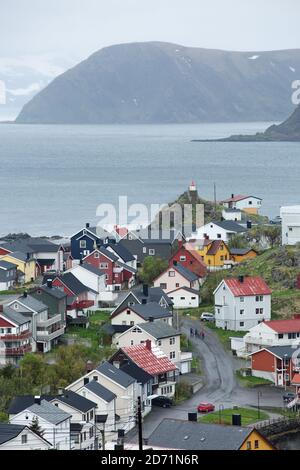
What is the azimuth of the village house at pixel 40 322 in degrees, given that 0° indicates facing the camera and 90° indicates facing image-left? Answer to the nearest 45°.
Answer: approximately 315°

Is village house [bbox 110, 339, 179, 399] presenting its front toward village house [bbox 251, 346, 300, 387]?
no

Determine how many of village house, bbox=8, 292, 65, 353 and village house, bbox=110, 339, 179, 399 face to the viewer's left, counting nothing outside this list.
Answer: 0

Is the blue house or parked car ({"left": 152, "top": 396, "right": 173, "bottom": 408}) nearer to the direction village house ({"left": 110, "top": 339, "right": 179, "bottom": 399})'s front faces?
the parked car

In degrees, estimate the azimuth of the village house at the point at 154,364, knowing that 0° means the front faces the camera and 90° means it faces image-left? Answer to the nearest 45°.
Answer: approximately 315°

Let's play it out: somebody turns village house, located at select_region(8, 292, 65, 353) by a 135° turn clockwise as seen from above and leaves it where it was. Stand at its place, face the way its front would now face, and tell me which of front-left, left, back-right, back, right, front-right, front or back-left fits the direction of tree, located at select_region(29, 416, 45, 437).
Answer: left

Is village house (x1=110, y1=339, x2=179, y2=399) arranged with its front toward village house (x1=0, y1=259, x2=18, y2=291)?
no

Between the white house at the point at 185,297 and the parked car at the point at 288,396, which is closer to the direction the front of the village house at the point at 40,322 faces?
the parked car

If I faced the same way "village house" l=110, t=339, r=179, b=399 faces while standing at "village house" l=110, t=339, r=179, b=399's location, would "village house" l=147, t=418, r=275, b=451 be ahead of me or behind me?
ahead

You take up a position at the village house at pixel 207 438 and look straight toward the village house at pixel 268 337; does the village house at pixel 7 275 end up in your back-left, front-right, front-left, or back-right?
front-left

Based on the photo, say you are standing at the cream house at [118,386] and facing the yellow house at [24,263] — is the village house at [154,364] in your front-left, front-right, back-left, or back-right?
front-right

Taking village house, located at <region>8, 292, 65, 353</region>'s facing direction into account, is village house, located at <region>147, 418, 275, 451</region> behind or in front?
in front

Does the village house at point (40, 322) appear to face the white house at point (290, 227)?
no

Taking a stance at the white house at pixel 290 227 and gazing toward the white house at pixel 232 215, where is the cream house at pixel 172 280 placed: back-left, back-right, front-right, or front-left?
back-left

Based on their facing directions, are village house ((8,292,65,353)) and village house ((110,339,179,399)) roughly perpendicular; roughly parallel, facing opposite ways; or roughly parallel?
roughly parallel

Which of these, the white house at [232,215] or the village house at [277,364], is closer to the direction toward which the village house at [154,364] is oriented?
the village house
